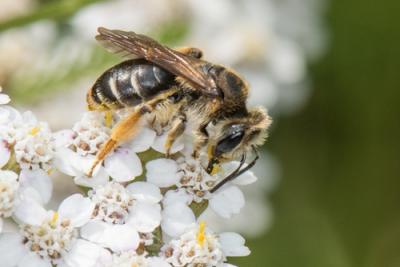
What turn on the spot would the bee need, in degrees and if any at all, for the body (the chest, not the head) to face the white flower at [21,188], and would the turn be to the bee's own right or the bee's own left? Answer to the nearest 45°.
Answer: approximately 180°

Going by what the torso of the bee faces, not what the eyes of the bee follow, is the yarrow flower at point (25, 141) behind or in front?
behind

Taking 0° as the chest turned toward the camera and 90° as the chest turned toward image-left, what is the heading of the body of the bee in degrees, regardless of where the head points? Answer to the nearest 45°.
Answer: approximately 270°
